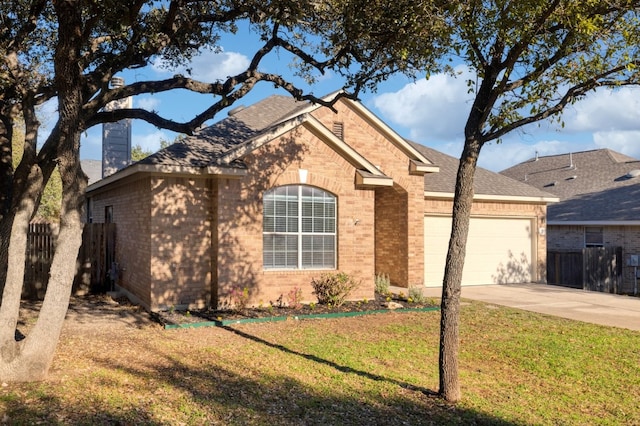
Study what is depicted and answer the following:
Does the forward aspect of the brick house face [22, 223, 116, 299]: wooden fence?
no

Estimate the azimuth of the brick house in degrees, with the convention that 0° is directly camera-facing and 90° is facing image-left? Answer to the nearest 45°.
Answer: approximately 315°

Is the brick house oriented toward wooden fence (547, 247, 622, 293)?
no

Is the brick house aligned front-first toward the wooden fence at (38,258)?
no

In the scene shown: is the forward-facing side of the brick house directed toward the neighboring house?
no

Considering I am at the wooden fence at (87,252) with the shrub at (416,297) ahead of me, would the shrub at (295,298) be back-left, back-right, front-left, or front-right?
front-right

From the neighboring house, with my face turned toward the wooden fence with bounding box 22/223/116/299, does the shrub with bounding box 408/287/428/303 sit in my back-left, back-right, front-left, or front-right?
front-left
